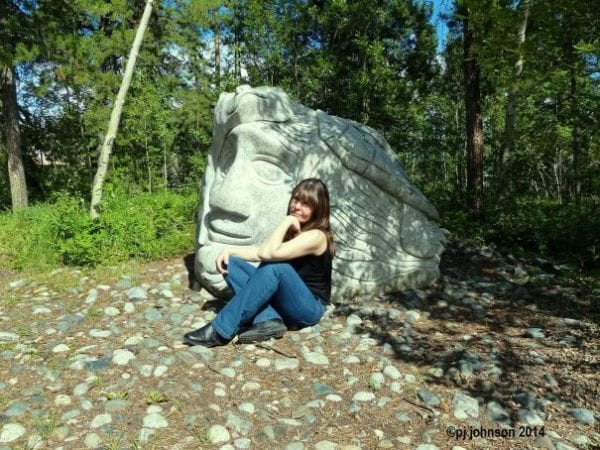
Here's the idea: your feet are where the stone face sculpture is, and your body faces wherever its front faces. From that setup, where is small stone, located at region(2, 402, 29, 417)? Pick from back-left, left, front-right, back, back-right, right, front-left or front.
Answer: front

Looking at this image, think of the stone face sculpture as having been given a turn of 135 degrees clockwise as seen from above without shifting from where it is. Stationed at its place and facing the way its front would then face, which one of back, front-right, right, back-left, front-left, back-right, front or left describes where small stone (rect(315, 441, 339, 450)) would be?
back

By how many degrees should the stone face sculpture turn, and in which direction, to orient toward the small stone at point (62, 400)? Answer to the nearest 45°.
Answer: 0° — it already faces it

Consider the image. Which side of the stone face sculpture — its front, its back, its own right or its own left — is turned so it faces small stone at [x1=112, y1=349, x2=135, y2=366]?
front

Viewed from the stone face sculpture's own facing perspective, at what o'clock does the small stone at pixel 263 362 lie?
The small stone is roughly at 11 o'clock from the stone face sculpture.

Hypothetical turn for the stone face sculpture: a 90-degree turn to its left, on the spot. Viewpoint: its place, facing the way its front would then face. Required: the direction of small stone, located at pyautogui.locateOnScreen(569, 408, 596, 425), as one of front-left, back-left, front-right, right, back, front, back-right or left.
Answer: front

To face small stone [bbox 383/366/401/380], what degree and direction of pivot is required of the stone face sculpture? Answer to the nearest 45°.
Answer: approximately 45° to its left

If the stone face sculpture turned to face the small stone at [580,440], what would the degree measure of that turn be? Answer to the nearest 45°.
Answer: approximately 90° to its left

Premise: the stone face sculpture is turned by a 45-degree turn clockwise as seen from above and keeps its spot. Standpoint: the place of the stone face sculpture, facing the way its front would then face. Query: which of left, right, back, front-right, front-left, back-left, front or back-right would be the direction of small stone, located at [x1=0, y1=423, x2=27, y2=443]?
front-left

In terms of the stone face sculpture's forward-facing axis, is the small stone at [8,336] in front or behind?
in front

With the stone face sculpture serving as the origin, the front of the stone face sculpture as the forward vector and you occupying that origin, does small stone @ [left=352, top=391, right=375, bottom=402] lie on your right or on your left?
on your left

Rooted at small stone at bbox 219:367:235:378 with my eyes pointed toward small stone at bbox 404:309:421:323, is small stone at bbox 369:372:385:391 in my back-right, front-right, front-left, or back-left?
front-right

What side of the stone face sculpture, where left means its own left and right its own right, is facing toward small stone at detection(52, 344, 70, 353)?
front

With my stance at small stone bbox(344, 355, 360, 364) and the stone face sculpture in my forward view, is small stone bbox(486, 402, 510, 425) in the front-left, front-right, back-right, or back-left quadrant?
back-right
